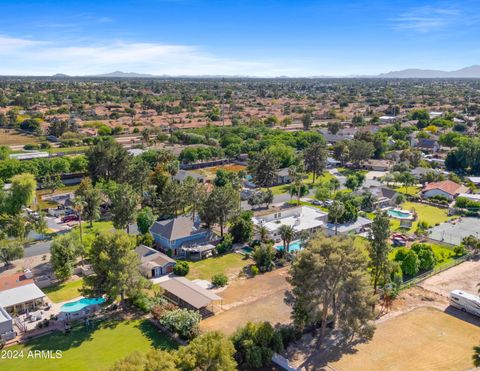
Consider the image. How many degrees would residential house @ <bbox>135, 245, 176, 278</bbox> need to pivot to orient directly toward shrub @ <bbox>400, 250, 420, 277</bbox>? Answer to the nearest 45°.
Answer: approximately 45° to its left

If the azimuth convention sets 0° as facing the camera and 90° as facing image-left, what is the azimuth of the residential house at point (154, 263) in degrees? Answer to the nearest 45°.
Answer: approximately 315°

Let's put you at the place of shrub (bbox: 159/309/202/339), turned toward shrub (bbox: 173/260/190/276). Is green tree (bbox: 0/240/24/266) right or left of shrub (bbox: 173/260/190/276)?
left

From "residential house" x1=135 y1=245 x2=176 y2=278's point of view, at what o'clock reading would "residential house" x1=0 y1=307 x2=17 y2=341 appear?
"residential house" x1=0 y1=307 x2=17 y2=341 is roughly at 3 o'clock from "residential house" x1=135 y1=245 x2=176 y2=278.

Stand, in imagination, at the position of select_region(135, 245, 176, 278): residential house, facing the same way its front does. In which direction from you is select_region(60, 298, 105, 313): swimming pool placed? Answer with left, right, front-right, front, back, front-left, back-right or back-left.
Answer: right

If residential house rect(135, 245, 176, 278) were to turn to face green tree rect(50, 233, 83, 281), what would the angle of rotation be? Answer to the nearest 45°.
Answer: approximately 135° to its right
